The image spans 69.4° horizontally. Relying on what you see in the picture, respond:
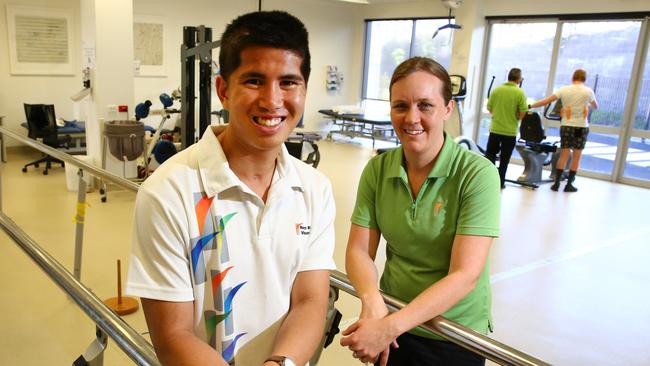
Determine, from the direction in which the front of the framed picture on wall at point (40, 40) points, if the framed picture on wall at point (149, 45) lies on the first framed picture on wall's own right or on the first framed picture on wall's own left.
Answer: on the first framed picture on wall's own left

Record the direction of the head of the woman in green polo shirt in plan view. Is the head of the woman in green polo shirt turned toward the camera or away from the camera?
toward the camera

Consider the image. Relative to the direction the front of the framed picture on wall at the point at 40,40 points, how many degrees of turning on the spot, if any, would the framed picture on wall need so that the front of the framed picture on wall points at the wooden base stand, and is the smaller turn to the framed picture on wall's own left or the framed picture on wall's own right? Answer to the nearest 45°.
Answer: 0° — it already faces it

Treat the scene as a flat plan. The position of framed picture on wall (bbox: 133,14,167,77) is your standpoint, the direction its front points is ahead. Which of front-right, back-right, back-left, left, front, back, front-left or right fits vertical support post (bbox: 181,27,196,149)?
front

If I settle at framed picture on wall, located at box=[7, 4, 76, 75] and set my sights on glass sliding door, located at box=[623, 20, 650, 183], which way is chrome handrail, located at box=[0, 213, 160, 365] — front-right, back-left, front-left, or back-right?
front-right

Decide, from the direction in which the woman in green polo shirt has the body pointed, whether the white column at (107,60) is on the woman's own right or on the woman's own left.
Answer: on the woman's own right

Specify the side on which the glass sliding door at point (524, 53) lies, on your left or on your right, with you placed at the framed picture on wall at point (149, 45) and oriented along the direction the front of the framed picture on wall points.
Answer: on your left

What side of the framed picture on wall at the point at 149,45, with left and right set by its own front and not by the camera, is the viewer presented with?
front

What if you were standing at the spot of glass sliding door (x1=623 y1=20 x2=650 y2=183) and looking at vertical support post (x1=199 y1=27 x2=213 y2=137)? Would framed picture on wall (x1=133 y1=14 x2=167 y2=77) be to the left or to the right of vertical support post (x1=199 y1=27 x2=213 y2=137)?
right

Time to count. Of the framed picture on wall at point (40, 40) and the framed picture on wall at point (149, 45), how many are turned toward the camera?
2

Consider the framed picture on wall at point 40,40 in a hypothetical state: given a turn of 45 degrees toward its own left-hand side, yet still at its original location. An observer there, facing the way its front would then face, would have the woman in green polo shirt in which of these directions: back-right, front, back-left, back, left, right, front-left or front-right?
front-right

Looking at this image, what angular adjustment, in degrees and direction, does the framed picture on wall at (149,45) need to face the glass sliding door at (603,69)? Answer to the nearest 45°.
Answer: approximately 45° to its left

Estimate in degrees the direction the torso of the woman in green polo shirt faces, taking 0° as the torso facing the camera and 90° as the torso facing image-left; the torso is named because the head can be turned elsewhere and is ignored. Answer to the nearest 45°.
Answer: approximately 45°

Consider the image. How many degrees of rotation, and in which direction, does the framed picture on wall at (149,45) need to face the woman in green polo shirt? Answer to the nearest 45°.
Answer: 0° — it already faces them

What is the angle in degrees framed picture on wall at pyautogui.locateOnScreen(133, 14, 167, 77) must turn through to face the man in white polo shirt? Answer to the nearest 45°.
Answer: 0° — it already faces them

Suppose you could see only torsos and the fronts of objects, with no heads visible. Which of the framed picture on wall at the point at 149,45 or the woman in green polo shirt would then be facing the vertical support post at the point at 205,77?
the framed picture on wall

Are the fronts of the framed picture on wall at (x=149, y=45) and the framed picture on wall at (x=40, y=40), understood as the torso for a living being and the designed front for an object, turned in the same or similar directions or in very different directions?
same or similar directions
